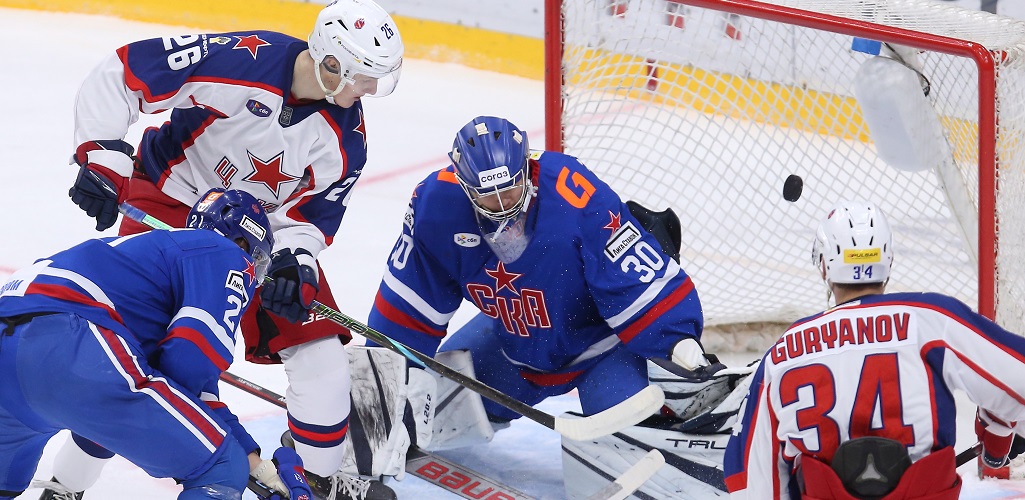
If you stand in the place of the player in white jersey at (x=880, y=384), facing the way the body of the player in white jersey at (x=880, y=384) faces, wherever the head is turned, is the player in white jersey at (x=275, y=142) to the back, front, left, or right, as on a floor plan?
left

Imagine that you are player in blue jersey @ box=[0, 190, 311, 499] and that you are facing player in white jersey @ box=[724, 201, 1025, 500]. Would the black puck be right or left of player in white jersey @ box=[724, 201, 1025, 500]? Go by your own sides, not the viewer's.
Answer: left

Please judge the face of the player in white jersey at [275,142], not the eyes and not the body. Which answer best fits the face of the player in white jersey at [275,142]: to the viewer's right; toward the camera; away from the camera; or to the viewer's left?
to the viewer's right

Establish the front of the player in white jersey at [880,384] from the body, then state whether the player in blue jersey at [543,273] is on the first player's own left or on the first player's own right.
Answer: on the first player's own left

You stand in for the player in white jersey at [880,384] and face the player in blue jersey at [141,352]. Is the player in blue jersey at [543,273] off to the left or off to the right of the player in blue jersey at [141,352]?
right

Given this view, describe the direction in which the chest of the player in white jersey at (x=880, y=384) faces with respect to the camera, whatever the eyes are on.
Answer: away from the camera

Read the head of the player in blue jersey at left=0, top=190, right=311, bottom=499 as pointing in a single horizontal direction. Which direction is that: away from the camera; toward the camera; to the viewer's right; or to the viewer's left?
to the viewer's right

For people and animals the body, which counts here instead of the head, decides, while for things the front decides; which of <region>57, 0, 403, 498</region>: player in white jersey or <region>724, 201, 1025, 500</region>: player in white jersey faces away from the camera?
<region>724, 201, 1025, 500</region>: player in white jersey

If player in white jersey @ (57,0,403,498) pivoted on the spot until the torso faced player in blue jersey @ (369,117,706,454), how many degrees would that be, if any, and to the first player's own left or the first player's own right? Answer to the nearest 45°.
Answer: approximately 45° to the first player's own left

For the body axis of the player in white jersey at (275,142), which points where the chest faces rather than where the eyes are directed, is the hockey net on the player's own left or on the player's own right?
on the player's own left

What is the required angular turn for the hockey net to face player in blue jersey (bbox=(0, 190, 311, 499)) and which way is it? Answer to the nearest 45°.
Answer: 0° — it already faces them
